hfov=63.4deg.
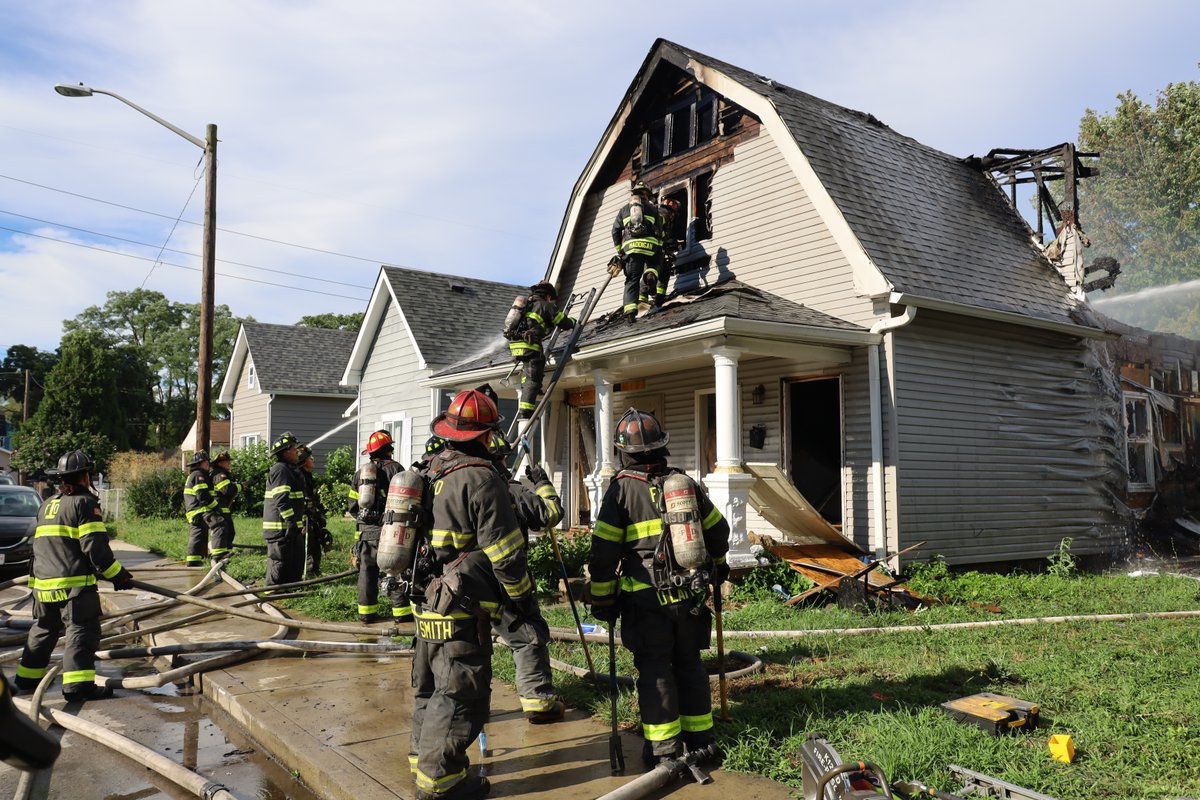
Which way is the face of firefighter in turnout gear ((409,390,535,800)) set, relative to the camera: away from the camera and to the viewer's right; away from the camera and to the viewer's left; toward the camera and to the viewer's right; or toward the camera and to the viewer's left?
away from the camera and to the viewer's right

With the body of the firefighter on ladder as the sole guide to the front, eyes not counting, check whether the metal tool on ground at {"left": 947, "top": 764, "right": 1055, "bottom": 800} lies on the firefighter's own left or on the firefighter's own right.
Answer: on the firefighter's own right

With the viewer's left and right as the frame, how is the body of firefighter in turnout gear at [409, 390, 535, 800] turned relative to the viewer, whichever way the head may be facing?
facing away from the viewer and to the right of the viewer

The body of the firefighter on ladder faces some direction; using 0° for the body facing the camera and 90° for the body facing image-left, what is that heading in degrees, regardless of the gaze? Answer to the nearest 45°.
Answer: approximately 225°

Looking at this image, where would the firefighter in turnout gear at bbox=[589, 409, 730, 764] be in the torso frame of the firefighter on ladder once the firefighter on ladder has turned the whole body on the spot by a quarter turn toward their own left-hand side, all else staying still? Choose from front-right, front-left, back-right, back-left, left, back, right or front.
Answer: back-left

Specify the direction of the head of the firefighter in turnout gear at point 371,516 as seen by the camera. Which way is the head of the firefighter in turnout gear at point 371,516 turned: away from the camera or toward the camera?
away from the camera
